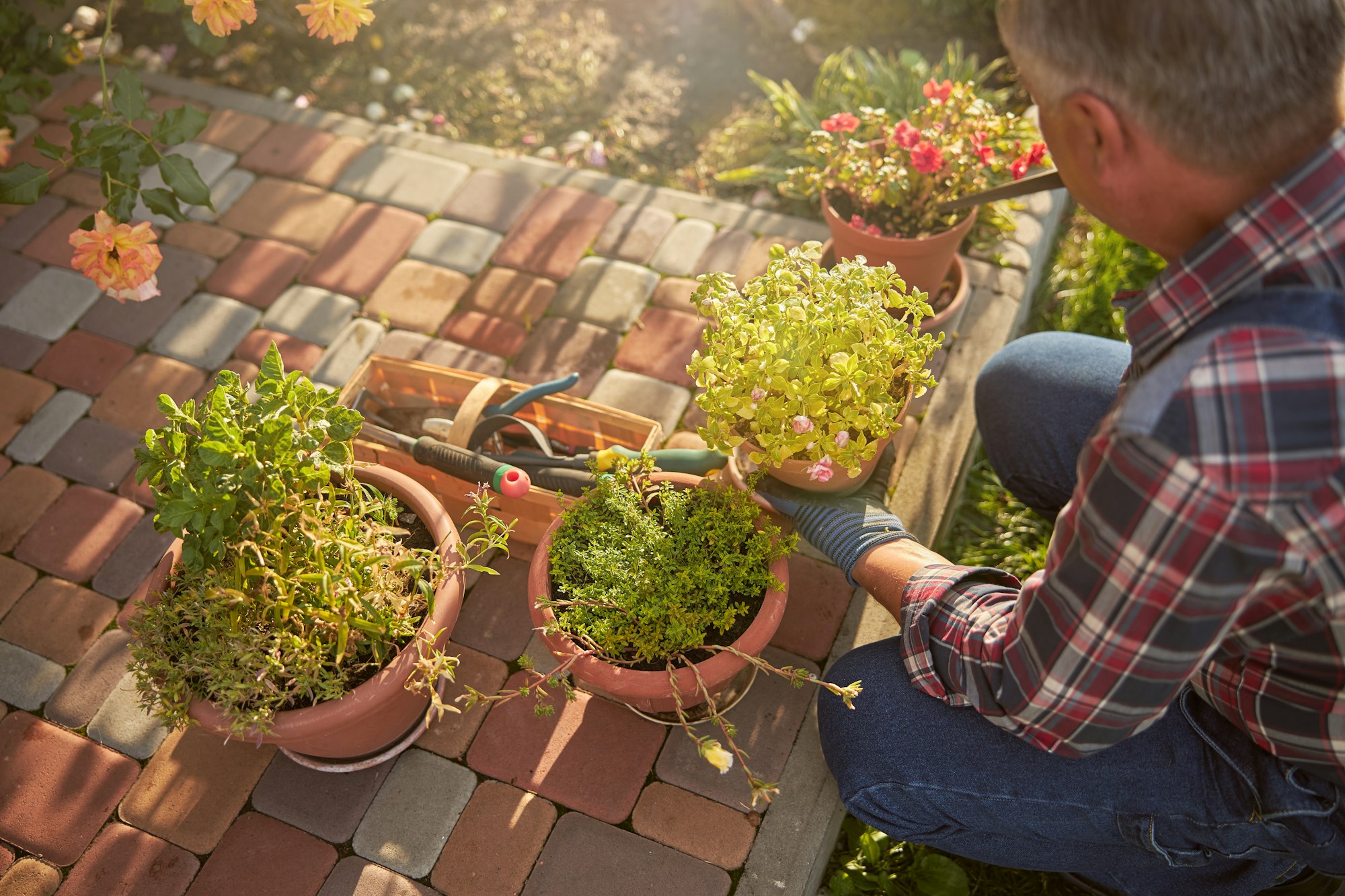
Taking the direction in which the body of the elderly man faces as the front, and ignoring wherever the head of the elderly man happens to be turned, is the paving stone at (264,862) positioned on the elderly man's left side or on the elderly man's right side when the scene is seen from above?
on the elderly man's left side

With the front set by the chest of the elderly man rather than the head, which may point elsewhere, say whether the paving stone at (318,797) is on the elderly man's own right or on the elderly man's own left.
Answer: on the elderly man's own left

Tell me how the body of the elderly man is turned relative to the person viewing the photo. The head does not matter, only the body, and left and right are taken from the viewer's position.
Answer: facing away from the viewer and to the left of the viewer

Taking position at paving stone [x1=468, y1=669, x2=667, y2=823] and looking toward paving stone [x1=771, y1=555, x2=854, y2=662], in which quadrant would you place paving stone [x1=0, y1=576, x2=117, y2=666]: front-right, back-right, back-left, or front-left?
back-left

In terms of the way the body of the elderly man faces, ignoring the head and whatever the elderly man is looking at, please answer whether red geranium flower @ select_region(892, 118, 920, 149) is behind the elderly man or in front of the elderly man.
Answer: in front

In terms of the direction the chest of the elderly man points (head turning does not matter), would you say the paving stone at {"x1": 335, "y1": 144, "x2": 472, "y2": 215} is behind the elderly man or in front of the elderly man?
in front

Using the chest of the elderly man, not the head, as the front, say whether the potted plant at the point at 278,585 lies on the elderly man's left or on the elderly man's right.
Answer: on the elderly man's left

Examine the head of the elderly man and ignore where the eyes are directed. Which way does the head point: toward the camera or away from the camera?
away from the camera
